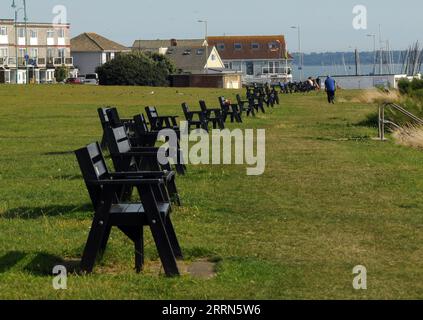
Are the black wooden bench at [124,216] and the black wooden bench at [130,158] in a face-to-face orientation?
no

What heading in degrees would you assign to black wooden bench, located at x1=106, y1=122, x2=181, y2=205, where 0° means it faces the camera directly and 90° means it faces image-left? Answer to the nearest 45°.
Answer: approximately 270°

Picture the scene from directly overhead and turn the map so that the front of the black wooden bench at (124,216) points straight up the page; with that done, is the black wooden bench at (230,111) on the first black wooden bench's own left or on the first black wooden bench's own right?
on the first black wooden bench's own left

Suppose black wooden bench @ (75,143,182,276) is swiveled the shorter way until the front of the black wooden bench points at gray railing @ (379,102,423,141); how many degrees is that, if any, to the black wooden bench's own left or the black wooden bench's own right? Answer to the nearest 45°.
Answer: approximately 90° to the black wooden bench's own left

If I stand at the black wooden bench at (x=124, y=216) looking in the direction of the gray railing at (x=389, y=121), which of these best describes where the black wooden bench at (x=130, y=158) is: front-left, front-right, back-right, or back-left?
front-left

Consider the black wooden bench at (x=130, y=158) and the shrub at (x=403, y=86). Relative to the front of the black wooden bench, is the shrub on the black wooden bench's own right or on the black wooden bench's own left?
on the black wooden bench's own left

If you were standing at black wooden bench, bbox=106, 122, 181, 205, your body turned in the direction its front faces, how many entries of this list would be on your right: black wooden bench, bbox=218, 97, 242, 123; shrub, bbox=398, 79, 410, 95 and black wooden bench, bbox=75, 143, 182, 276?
1

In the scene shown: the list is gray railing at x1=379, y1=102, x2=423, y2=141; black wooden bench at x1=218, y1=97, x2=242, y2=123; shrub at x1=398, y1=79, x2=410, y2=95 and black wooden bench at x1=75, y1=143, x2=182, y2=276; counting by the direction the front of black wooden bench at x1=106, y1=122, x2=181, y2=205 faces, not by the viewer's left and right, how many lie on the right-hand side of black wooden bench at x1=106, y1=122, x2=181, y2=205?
1

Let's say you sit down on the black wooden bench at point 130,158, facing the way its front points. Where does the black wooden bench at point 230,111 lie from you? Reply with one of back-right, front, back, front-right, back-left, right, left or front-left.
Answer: left

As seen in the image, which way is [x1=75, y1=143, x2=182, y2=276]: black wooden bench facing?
to the viewer's right

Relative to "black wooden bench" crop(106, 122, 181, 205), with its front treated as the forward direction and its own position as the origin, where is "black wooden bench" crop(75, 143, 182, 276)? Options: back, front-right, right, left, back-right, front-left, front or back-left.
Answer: right

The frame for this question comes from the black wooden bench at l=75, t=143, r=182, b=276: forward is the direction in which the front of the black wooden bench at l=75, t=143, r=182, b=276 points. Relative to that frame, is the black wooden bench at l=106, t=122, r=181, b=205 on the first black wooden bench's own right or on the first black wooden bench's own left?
on the first black wooden bench's own left

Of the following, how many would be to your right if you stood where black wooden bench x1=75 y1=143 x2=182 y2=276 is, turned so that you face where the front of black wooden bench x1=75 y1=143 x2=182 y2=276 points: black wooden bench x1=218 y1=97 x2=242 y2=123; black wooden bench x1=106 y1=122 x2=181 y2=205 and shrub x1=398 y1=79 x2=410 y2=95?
0

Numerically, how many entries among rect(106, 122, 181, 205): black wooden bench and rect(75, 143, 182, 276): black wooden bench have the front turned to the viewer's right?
2

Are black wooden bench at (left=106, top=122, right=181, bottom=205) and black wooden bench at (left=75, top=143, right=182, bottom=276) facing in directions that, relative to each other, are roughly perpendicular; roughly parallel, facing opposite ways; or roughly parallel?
roughly parallel

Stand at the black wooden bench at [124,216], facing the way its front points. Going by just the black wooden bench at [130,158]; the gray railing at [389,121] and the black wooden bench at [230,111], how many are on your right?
0

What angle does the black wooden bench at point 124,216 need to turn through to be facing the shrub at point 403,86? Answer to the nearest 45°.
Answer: approximately 90° to its left
